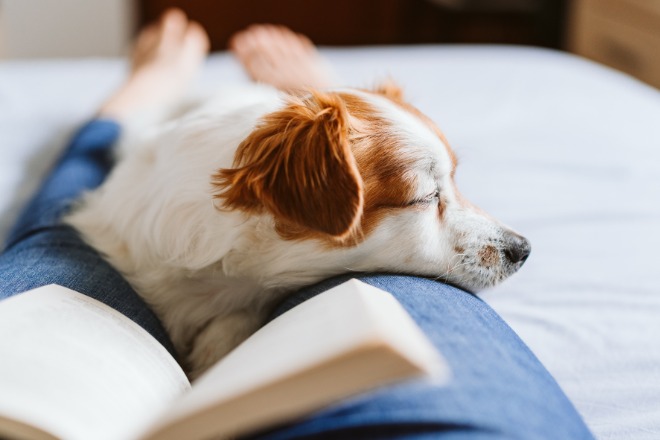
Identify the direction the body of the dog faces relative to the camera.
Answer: to the viewer's right

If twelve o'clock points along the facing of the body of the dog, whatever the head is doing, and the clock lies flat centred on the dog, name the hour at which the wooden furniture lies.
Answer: The wooden furniture is roughly at 10 o'clock from the dog.
